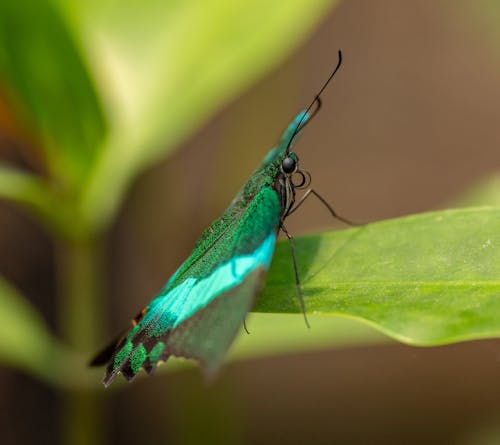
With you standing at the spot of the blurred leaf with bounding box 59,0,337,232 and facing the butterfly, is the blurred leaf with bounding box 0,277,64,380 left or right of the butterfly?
right

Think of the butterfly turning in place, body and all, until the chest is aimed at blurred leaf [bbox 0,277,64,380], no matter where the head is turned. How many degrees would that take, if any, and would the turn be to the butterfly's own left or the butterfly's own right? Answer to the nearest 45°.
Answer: approximately 135° to the butterfly's own left

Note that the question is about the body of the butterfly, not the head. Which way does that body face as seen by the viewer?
to the viewer's right

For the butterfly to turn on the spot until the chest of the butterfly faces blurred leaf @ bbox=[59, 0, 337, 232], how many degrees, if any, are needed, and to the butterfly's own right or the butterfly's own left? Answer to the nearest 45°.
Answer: approximately 90° to the butterfly's own left
